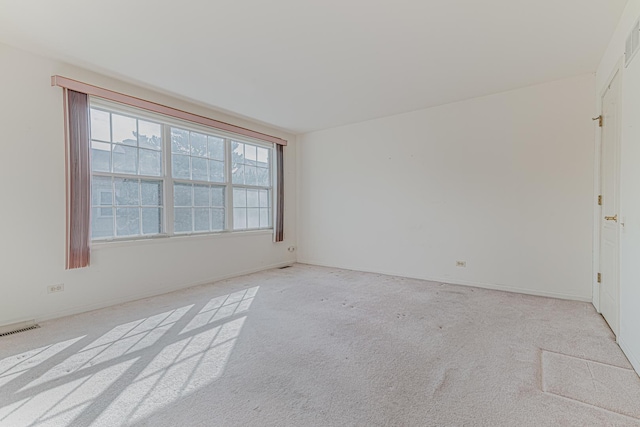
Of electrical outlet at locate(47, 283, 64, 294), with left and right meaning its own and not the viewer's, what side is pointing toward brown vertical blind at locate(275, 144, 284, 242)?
left

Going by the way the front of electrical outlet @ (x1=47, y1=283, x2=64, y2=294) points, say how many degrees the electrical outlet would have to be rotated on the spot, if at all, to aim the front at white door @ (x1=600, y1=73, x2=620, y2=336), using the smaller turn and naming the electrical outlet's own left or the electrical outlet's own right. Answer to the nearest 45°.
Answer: approximately 45° to the electrical outlet's own left
